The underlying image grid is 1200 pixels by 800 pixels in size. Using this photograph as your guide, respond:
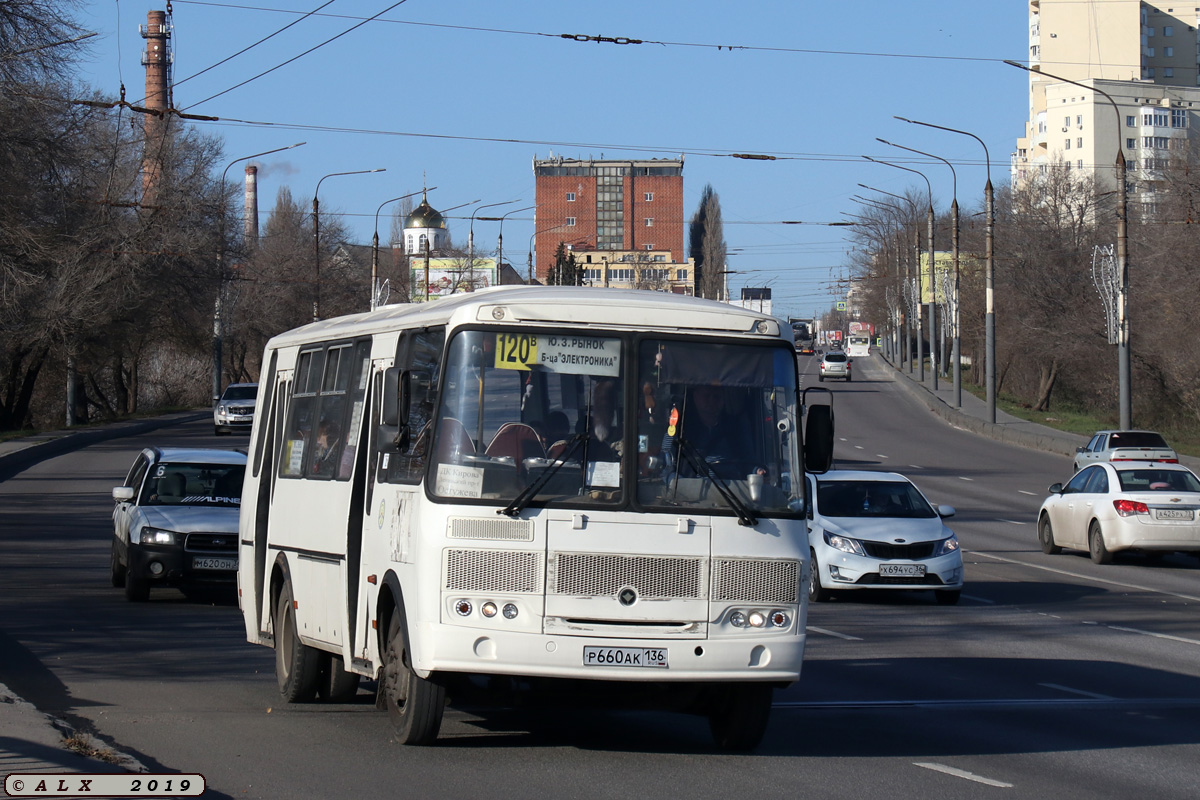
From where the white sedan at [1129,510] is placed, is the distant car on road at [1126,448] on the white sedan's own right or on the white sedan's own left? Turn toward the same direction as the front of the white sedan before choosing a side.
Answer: on the white sedan's own right

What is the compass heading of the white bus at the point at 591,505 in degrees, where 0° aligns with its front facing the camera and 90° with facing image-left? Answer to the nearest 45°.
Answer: approximately 315°

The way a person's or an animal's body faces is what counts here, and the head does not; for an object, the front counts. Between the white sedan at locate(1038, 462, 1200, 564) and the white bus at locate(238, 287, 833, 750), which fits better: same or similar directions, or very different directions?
very different directions

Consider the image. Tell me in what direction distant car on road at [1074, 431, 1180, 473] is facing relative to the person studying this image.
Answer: facing away from the viewer and to the left of the viewer

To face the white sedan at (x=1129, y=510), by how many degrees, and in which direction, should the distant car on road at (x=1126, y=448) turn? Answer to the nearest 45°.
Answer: approximately 135° to its left

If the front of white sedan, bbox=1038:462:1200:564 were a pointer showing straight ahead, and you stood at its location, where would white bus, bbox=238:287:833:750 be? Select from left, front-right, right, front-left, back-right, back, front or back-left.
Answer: back-left

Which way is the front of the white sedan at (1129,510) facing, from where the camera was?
facing away from the viewer and to the left of the viewer

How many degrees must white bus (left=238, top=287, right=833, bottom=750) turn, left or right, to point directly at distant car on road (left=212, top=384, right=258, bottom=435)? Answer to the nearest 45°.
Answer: approximately 135° to its left

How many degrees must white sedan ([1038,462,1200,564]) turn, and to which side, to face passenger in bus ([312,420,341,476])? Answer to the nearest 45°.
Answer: approximately 135° to its left

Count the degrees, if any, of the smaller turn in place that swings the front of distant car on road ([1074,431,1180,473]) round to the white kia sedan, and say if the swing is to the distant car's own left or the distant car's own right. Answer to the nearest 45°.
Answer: approximately 135° to the distant car's own left
